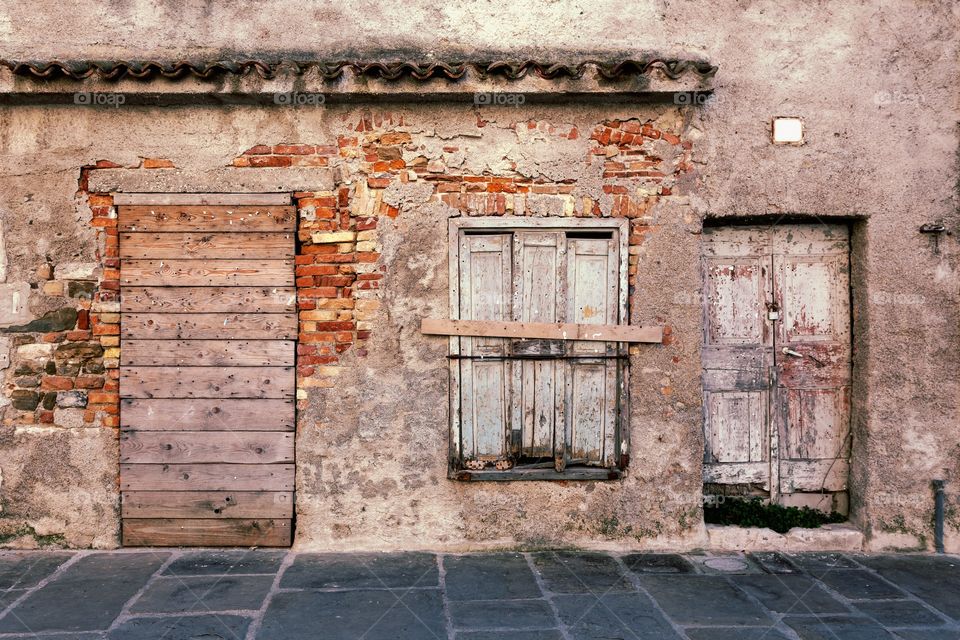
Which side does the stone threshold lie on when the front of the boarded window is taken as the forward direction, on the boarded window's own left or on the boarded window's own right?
on the boarded window's own left

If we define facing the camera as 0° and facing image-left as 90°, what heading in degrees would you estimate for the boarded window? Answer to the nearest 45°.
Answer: approximately 0°

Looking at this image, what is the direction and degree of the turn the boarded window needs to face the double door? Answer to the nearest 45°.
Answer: approximately 90° to its left
